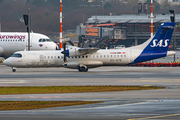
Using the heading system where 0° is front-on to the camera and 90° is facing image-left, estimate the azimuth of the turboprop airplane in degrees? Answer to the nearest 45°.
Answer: approximately 90°
